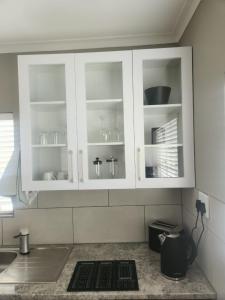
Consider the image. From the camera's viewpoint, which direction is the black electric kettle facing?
to the viewer's left

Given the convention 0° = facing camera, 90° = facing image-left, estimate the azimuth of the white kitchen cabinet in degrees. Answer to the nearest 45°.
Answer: approximately 0°

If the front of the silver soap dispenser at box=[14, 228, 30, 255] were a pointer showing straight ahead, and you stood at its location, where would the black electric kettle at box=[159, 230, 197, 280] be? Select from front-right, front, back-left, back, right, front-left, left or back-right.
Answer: back-left

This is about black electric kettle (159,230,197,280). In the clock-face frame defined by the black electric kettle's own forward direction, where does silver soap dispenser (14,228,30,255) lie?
The silver soap dispenser is roughly at 12 o'clock from the black electric kettle.

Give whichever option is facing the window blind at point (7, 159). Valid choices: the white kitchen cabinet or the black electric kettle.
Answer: the black electric kettle
